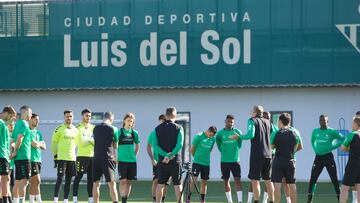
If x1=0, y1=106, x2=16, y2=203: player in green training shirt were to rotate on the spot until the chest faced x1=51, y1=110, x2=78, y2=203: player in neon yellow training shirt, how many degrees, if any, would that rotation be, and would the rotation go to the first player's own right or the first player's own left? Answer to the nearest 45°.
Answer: approximately 45° to the first player's own left

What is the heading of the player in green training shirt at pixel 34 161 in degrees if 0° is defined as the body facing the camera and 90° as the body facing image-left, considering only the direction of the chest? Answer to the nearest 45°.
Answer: approximately 315°

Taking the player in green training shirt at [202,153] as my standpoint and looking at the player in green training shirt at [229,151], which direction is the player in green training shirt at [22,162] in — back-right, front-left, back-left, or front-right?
back-right

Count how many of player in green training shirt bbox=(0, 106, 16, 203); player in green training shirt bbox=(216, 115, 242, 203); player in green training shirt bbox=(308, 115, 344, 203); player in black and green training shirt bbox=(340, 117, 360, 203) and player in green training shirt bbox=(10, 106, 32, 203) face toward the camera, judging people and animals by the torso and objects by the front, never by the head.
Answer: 2

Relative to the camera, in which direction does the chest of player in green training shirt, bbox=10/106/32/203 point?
to the viewer's right

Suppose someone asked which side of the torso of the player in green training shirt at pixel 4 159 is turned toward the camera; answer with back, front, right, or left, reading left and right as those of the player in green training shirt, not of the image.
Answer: right

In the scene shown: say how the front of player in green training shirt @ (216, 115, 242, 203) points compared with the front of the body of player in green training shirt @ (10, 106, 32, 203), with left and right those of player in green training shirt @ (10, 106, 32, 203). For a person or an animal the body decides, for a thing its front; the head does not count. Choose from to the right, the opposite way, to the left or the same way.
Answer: to the right

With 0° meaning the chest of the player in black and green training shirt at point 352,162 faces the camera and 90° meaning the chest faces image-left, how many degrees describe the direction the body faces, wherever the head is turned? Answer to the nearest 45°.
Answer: approximately 135°
